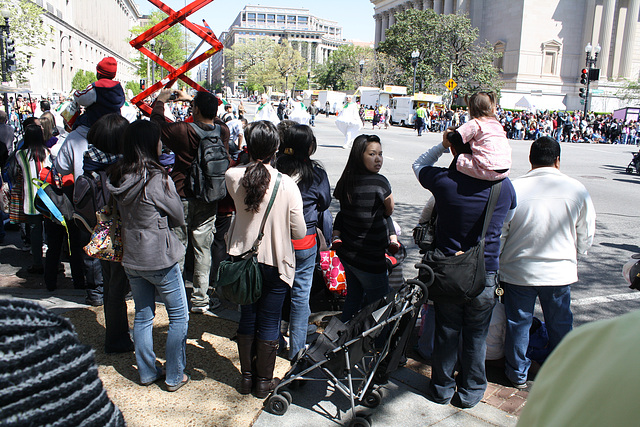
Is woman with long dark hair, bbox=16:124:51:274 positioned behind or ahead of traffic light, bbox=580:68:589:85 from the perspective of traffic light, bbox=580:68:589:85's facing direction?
ahead

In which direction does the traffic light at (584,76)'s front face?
toward the camera

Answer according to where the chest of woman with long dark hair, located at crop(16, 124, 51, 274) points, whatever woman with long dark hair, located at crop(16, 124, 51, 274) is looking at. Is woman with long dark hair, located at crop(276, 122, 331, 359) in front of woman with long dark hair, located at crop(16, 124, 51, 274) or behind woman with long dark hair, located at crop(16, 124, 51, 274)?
behind

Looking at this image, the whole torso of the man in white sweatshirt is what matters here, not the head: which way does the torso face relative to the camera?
away from the camera

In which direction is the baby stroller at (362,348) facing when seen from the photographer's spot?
facing to the left of the viewer

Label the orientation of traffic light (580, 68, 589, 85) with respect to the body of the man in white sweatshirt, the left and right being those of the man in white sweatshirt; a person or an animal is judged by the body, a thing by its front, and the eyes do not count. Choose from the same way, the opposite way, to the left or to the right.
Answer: the opposite way

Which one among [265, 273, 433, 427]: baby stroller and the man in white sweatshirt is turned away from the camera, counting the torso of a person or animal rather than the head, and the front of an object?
the man in white sweatshirt

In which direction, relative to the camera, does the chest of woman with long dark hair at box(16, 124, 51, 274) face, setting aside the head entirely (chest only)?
away from the camera

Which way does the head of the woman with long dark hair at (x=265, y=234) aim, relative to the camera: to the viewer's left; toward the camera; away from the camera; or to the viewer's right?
away from the camera

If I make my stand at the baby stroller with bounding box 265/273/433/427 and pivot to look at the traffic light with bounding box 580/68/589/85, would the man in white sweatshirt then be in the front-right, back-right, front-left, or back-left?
front-right

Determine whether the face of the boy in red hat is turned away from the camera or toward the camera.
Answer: away from the camera

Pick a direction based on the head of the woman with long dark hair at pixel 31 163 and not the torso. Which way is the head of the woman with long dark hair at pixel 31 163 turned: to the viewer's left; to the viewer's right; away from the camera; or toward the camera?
away from the camera

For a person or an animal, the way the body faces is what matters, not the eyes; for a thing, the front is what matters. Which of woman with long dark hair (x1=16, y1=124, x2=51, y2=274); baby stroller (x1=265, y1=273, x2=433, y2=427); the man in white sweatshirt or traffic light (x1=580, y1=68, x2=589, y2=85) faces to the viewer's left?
the baby stroller

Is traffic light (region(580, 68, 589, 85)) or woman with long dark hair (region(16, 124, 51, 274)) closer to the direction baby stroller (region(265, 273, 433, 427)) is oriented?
the woman with long dark hair
